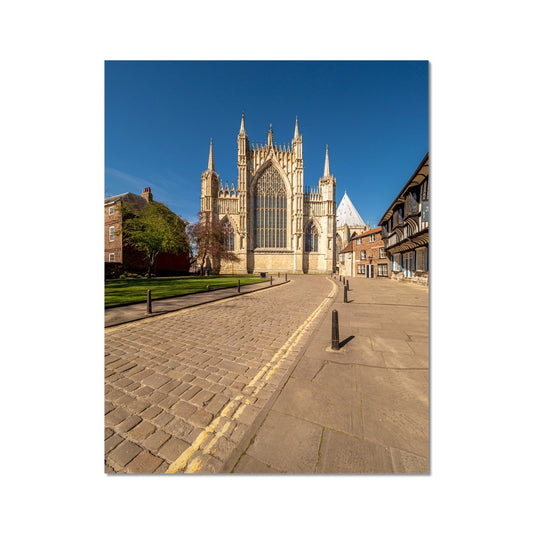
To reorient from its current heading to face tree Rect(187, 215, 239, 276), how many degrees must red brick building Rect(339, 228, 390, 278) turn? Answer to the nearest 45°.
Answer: approximately 45° to its right

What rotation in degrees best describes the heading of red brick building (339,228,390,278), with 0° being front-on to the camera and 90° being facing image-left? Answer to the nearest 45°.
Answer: approximately 45°

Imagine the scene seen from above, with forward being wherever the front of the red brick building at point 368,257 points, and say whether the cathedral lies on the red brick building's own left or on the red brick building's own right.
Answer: on the red brick building's own right

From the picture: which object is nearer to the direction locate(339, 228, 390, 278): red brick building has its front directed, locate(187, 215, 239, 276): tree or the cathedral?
the tree

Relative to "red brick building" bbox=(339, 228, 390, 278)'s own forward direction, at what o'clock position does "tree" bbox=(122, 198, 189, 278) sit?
The tree is roughly at 12 o'clock from the red brick building.
